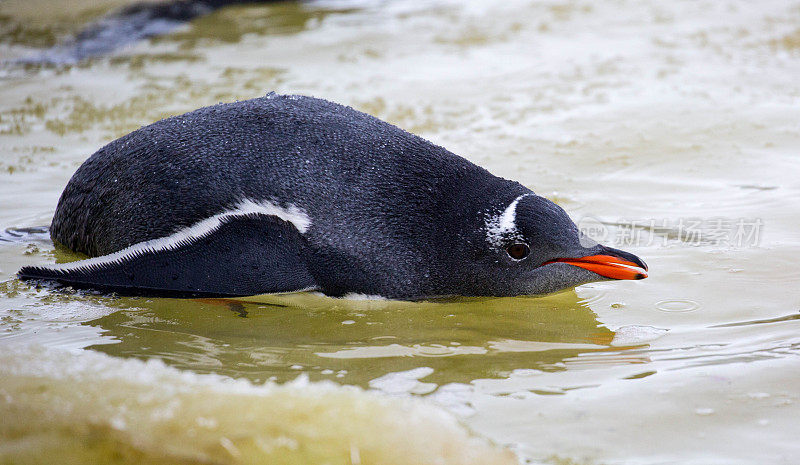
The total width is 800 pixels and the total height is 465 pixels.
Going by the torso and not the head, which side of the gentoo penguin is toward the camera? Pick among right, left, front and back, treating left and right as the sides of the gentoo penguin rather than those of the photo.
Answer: right
